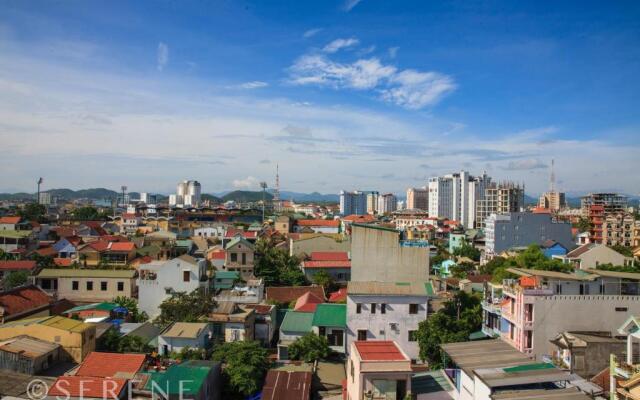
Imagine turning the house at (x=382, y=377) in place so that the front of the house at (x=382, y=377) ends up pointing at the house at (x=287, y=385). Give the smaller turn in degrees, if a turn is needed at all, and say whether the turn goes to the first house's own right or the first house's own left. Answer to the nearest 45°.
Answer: approximately 135° to the first house's own right

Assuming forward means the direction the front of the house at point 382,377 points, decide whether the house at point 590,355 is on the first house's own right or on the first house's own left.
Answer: on the first house's own left

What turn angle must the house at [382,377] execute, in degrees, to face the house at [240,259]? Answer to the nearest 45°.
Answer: approximately 135° to its right

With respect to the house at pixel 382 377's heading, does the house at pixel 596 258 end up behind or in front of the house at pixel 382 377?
behind

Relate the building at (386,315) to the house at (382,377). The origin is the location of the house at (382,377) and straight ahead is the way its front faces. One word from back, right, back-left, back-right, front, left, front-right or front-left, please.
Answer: back

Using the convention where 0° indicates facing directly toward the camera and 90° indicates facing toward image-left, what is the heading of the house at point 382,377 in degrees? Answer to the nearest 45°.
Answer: approximately 0°

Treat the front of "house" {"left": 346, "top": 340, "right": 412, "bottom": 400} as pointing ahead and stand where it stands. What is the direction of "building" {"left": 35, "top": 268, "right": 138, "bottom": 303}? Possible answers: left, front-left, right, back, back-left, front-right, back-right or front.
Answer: back-right

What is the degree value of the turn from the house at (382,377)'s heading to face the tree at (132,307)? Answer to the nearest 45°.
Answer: approximately 135° to its right

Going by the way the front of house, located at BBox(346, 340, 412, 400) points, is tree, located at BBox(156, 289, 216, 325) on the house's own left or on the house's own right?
on the house's own right

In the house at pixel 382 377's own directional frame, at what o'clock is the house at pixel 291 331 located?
the house at pixel 291 331 is roughly at 5 o'clock from the house at pixel 382 377.
